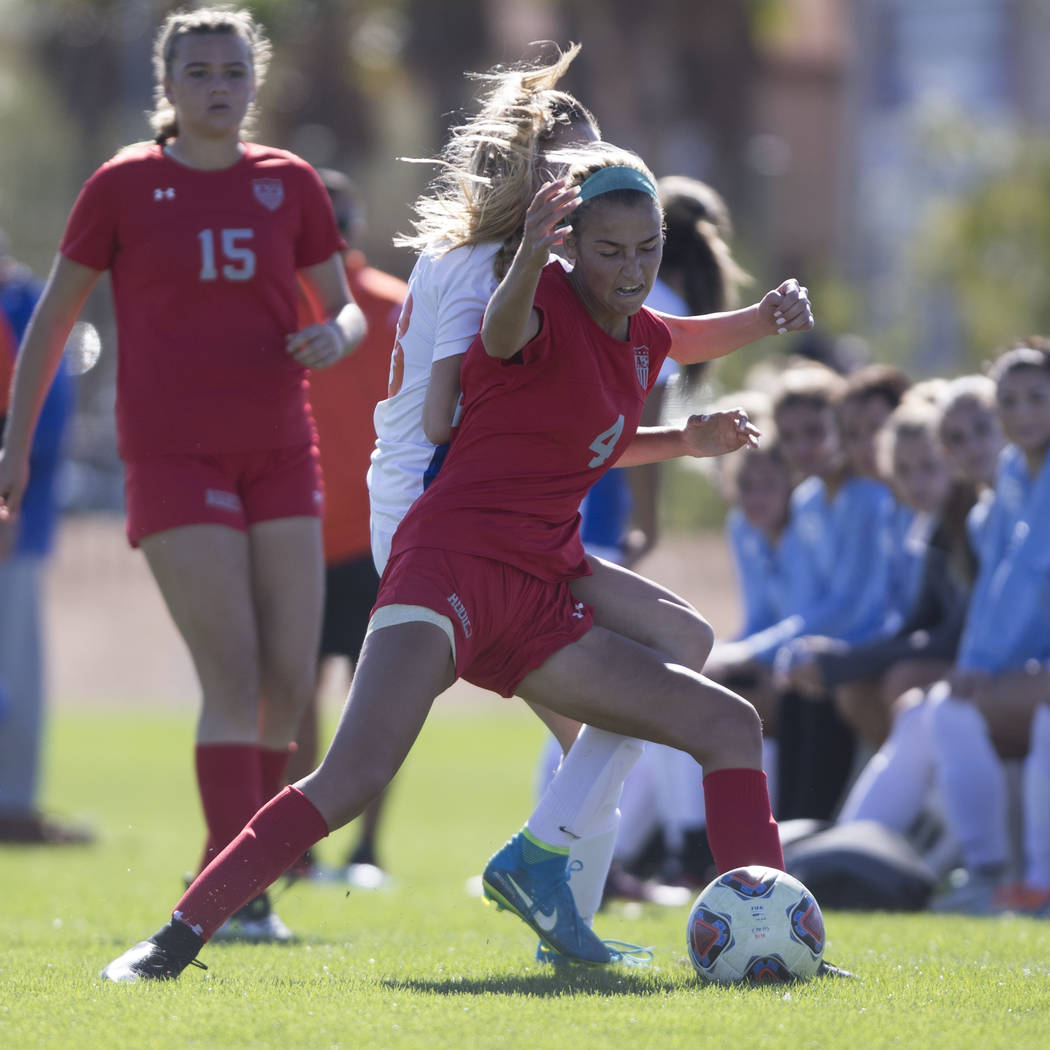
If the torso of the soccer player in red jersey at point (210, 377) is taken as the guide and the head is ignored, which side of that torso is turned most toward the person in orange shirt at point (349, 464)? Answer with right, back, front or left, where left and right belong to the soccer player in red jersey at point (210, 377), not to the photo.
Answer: back

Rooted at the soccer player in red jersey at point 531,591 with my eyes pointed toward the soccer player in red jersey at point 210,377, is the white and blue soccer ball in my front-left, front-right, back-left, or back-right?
back-right

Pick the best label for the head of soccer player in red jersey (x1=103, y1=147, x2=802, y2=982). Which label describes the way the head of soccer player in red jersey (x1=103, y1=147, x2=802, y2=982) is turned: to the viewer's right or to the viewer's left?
to the viewer's right

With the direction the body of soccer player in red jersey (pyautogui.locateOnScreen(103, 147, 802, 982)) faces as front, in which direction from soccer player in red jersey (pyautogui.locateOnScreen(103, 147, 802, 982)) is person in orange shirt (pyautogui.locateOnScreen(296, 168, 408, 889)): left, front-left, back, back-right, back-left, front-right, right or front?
back-left

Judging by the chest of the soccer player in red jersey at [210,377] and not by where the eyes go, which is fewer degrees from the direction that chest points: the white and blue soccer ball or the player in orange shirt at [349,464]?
the white and blue soccer ball

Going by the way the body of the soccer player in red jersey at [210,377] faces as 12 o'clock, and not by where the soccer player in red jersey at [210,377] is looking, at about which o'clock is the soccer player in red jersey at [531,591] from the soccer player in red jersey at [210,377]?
the soccer player in red jersey at [531,591] is roughly at 11 o'clock from the soccer player in red jersey at [210,377].

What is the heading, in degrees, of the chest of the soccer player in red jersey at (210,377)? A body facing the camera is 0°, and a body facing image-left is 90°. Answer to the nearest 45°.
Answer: approximately 0°

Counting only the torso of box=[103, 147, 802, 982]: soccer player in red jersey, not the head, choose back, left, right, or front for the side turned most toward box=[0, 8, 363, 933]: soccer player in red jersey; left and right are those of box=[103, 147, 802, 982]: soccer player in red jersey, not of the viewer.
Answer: back

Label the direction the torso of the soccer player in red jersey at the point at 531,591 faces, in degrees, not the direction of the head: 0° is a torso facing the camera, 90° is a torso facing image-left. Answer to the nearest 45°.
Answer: approximately 315°

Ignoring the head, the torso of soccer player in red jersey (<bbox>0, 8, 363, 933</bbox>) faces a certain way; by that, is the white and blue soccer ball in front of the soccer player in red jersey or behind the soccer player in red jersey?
in front

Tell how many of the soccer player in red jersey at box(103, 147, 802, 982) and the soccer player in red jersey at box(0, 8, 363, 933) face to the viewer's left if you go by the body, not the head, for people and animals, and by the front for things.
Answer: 0
